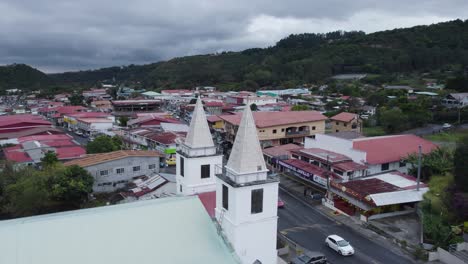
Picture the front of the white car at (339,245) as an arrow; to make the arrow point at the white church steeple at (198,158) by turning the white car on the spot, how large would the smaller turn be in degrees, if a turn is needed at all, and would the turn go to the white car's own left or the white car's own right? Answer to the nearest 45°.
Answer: approximately 90° to the white car's own right

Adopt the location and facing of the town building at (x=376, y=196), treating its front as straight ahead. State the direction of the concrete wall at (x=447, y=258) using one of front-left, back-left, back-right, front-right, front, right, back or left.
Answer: left

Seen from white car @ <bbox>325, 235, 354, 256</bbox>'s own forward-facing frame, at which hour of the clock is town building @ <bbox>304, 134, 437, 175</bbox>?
The town building is roughly at 8 o'clock from the white car.

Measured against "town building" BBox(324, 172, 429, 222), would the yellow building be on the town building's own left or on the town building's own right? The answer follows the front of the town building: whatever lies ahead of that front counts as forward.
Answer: on the town building's own right

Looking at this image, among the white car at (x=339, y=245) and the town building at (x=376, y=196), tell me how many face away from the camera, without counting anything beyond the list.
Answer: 0

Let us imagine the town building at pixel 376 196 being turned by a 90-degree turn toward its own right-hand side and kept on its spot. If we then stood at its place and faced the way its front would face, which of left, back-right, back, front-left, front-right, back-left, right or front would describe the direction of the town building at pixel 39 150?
front-left

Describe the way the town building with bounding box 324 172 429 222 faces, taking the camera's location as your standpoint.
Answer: facing the viewer and to the left of the viewer

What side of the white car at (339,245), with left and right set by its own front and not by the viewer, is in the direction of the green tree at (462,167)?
left

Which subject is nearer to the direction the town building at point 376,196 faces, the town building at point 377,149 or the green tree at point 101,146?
the green tree

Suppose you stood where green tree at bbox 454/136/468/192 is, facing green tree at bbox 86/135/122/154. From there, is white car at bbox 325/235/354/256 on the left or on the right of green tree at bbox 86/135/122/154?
left

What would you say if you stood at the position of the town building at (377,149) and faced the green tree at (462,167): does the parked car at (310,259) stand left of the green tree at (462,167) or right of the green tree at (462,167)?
right

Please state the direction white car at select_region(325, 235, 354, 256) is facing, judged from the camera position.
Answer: facing the viewer and to the right of the viewer

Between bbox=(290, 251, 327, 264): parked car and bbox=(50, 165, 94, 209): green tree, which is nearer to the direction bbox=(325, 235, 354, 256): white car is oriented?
the parked car

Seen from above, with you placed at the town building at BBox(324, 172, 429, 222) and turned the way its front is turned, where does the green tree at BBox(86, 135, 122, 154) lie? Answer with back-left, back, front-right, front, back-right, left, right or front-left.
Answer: front-right
